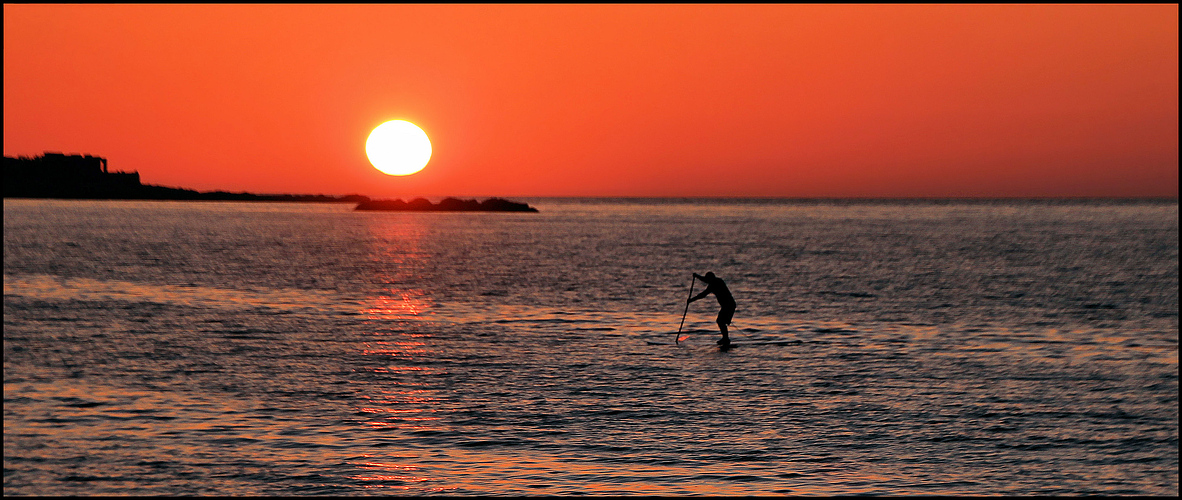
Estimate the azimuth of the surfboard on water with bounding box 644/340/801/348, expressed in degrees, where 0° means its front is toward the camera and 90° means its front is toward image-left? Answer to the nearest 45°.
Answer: approximately 90°

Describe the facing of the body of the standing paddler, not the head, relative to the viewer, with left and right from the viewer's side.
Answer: facing to the left of the viewer
